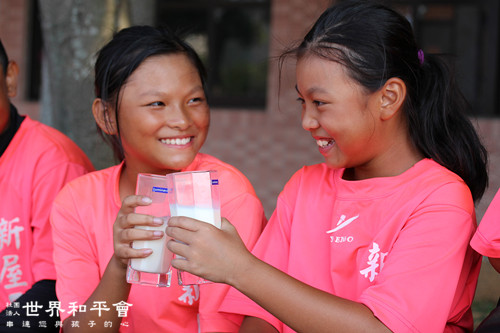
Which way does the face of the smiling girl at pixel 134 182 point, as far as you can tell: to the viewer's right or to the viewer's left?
to the viewer's right

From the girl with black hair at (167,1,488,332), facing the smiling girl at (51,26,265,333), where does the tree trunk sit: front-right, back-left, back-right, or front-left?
front-right

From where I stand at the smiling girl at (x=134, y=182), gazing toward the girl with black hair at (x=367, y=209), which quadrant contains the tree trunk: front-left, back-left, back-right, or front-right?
back-left

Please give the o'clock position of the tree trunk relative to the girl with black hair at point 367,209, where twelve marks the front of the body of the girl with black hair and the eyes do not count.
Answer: The tree trunk is roughly at 3 o'clock from the girl with black hair.

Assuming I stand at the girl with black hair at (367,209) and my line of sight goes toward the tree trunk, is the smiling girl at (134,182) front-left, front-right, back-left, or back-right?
front-left

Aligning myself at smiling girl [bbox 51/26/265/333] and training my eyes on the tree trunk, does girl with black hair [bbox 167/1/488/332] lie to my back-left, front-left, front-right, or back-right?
back-right

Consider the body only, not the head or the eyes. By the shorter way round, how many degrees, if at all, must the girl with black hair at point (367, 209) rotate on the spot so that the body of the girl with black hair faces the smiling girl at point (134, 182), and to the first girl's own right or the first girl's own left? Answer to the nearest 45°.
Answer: approximately 45° to the first girl's own right

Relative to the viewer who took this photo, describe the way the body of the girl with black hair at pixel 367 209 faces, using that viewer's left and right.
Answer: facing the viewer and to the left of the viewer
